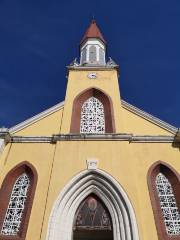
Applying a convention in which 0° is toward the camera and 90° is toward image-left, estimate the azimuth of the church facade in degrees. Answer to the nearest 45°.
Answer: approximately 0°
